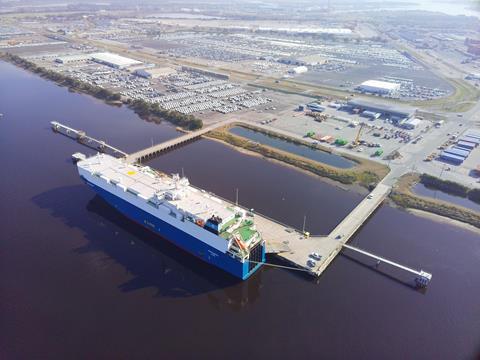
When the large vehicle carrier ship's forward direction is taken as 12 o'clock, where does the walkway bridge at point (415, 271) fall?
The walkway bridge is roughly at 5 o'clock from the large vehicle carrier ship.

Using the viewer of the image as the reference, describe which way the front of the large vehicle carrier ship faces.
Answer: facing away from the viewer and to the left of the viewer
